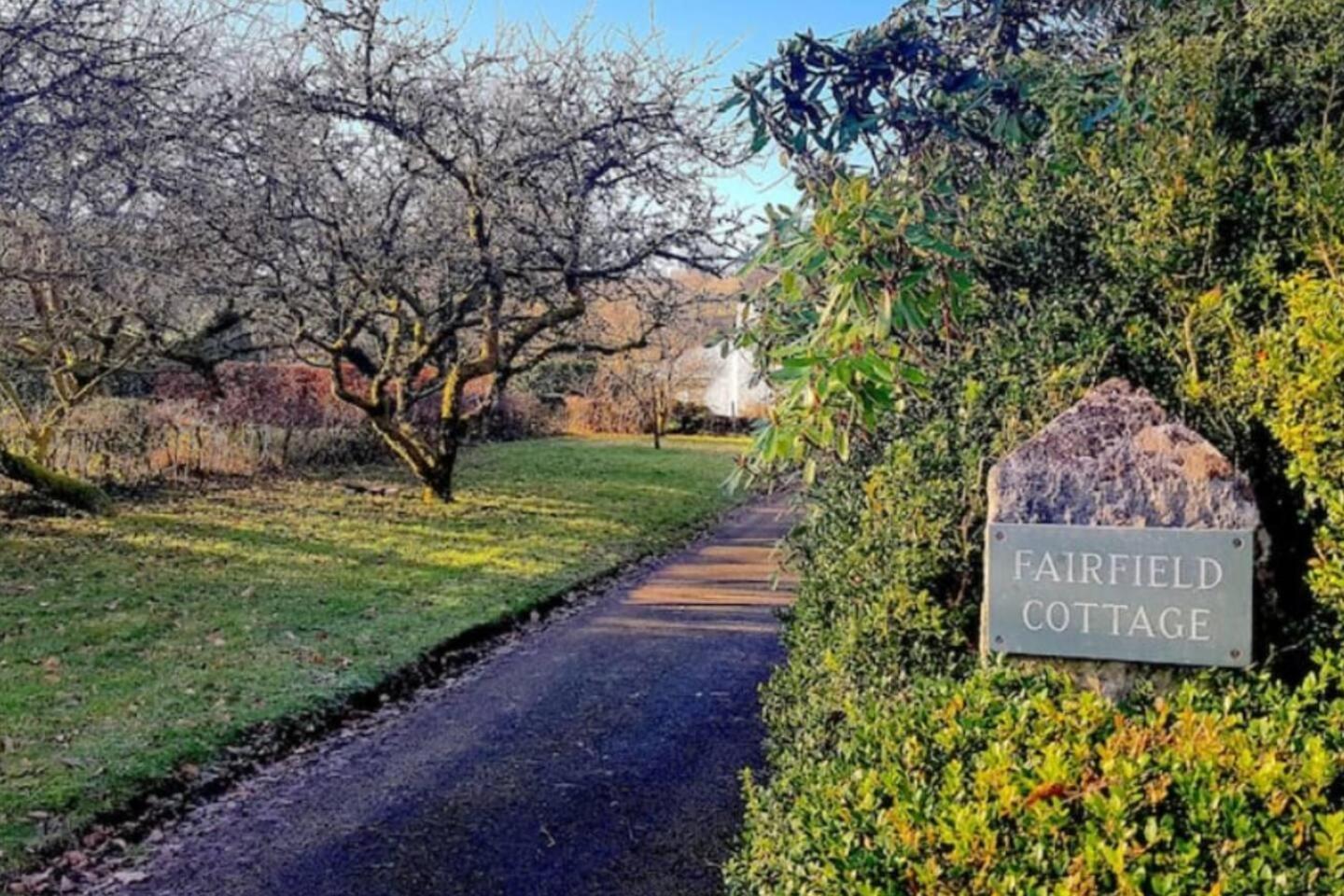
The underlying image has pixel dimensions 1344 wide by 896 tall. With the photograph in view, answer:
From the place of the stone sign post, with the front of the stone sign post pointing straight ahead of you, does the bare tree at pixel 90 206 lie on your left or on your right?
on your right

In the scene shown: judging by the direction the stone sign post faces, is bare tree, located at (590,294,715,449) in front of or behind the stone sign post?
behind

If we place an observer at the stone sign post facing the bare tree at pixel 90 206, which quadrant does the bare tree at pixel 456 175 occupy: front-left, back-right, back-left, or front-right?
front-right

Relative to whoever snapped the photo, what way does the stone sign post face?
facing the viewer

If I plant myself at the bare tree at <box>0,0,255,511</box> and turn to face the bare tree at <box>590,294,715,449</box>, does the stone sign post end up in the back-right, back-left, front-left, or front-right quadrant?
back-right

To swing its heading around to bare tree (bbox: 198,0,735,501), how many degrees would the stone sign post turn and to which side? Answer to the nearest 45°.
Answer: approximately 135° to its right
